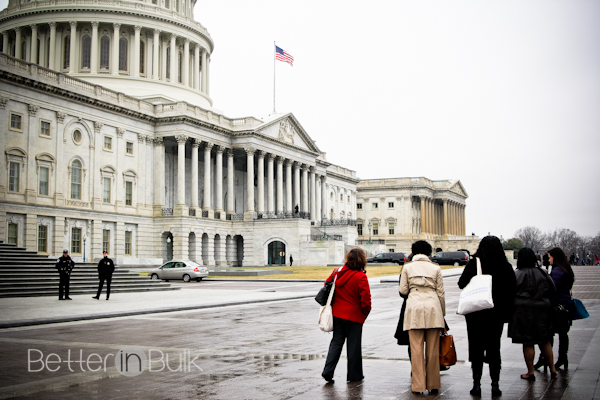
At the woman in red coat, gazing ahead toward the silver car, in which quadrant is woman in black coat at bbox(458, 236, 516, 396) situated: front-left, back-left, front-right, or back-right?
back-right

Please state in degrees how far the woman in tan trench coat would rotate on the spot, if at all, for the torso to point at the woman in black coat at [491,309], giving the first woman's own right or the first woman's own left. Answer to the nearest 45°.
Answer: approximately 90° to the first woman's own right

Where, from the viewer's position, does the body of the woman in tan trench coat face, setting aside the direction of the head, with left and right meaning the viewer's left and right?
facing away from the viewer

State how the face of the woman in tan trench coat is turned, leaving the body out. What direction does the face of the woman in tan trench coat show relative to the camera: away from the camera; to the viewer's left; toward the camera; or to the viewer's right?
away from the camera

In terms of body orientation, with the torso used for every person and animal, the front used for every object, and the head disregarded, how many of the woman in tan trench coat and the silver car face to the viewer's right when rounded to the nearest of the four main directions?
0

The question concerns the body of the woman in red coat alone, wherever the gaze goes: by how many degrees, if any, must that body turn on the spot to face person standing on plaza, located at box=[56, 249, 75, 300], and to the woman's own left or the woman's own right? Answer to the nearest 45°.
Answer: approximately 90° to the woman's own left

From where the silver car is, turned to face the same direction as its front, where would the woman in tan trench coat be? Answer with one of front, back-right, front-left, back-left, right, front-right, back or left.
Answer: back-left

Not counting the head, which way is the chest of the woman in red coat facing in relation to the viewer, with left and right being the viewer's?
facing away from the viewer and to the right of the viewer

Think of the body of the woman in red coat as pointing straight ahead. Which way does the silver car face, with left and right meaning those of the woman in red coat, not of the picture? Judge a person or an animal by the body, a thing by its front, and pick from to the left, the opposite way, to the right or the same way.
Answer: to the left

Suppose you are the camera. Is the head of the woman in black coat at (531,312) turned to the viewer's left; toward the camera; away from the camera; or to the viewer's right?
away from the camera

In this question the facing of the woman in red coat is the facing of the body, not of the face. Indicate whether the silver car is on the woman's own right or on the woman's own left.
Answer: on the woman's own left

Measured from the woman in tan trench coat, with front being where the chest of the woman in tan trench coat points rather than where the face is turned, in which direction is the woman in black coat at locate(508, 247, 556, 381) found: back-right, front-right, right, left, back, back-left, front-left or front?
front-right

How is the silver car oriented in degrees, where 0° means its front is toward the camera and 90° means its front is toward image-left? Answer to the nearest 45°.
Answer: approximately 135°

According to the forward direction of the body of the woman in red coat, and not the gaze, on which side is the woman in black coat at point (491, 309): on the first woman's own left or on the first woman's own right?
on the first woman's own right
